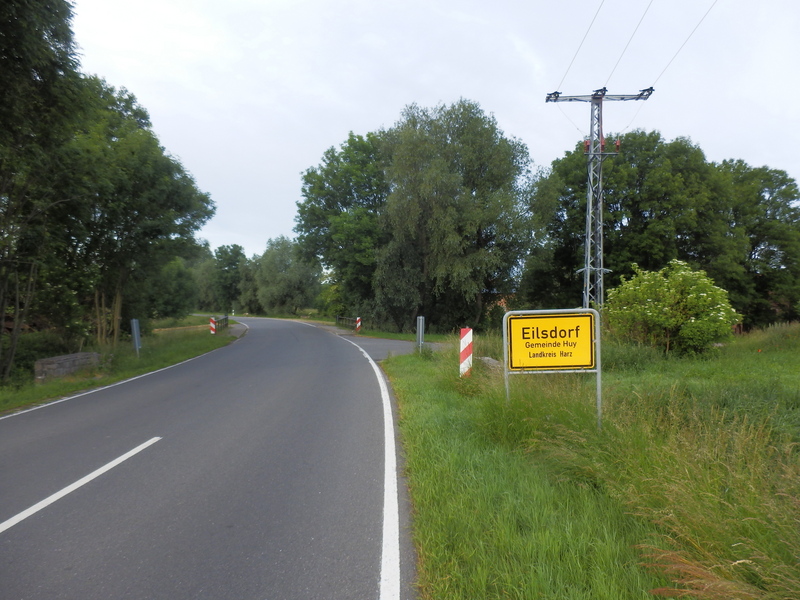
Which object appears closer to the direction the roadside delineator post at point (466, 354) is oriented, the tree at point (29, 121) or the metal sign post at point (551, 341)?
the metal sign post

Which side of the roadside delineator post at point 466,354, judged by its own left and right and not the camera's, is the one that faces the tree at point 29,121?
right

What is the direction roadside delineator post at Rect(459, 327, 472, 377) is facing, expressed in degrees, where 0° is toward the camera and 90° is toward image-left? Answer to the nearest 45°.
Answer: approximately 0°

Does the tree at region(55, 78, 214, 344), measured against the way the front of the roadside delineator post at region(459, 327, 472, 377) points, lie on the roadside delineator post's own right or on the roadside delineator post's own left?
on the roadside delineator post's own right

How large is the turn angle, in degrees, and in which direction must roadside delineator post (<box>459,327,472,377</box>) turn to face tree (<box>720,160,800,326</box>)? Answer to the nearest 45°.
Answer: approximately 135° to its left

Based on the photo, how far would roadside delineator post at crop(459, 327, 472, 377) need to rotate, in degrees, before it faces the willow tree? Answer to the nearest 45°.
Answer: approximately 180°

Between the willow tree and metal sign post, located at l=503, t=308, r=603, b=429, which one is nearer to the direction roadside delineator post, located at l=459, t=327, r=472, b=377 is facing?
the metal sign post

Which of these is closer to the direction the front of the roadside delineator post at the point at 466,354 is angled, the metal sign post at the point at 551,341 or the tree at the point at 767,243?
the metal sign post

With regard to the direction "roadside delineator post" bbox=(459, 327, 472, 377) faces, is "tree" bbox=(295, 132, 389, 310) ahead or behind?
behind

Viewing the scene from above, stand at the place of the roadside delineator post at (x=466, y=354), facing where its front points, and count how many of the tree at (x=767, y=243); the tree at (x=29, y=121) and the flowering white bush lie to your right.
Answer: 1

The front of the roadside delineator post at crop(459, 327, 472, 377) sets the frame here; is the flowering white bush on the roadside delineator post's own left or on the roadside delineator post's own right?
on the roadside delineator post's own left
